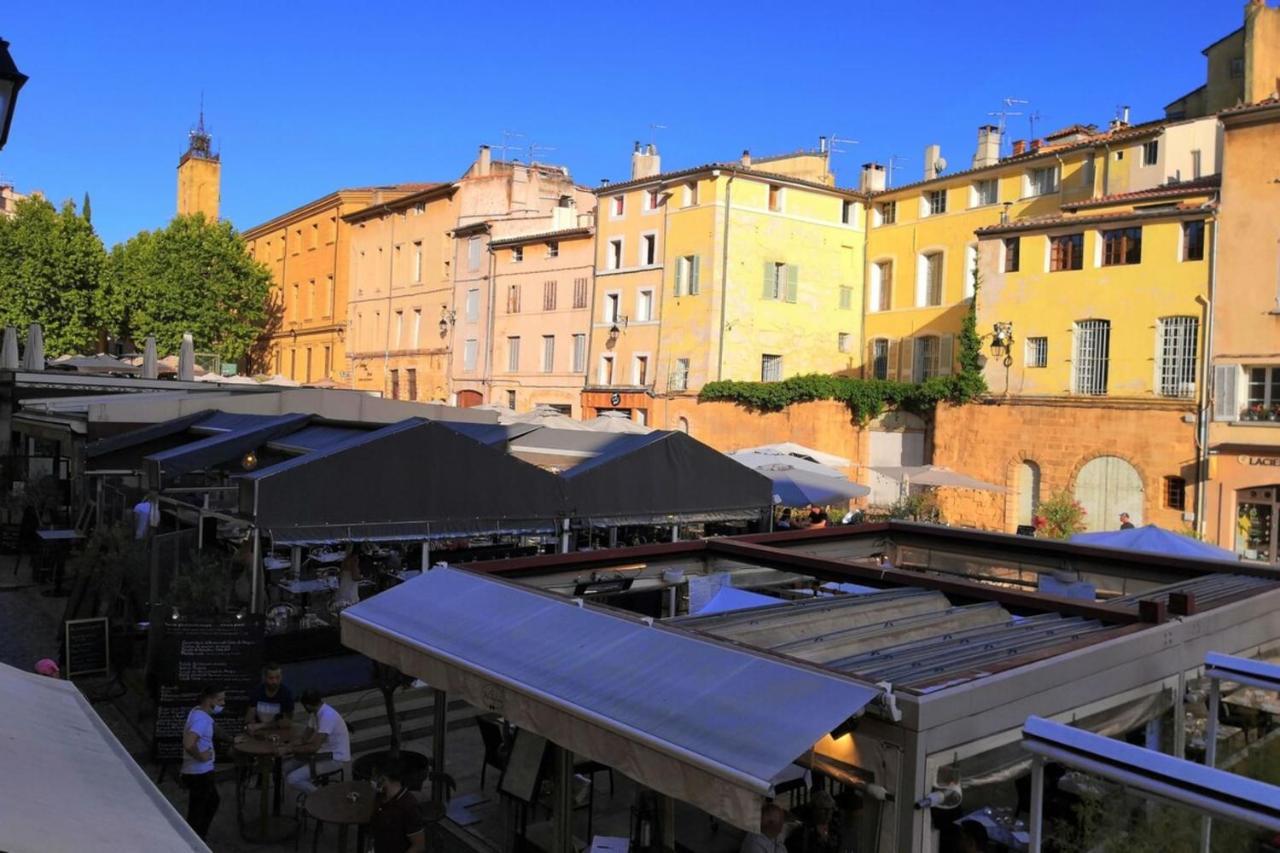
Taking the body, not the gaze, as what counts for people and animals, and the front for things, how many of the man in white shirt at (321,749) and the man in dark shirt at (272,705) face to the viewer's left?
1

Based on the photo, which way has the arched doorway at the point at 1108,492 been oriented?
toward the camera

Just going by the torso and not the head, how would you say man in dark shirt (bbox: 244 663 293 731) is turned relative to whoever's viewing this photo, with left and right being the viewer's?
facing the viewer

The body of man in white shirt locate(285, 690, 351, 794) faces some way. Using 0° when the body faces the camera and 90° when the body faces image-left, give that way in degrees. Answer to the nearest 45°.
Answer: approximately 90°

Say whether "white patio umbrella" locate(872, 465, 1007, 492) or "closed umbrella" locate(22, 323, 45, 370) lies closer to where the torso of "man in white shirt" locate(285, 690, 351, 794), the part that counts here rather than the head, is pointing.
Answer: the closed umbrella

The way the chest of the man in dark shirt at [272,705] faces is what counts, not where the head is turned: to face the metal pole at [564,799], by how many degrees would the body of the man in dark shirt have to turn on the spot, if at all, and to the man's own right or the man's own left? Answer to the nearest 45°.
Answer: approximately 45° to the man's own left

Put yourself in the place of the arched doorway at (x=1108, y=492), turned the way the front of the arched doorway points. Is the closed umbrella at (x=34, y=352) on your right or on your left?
on your right

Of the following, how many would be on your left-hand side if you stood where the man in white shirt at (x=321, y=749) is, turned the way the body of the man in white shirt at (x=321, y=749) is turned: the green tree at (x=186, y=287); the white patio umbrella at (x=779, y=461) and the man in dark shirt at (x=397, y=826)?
1

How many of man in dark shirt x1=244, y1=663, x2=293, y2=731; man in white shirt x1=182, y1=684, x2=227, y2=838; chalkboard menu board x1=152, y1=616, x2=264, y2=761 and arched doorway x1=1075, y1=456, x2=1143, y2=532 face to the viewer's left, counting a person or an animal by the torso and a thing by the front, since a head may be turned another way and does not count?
0

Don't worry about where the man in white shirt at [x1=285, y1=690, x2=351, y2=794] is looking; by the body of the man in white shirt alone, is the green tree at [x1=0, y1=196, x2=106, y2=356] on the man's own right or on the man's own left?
on the man's own right

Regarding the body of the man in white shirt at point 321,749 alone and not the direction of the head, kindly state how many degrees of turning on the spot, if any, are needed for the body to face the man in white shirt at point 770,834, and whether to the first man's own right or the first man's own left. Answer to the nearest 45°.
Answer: approximately 135° to the first man's own left
